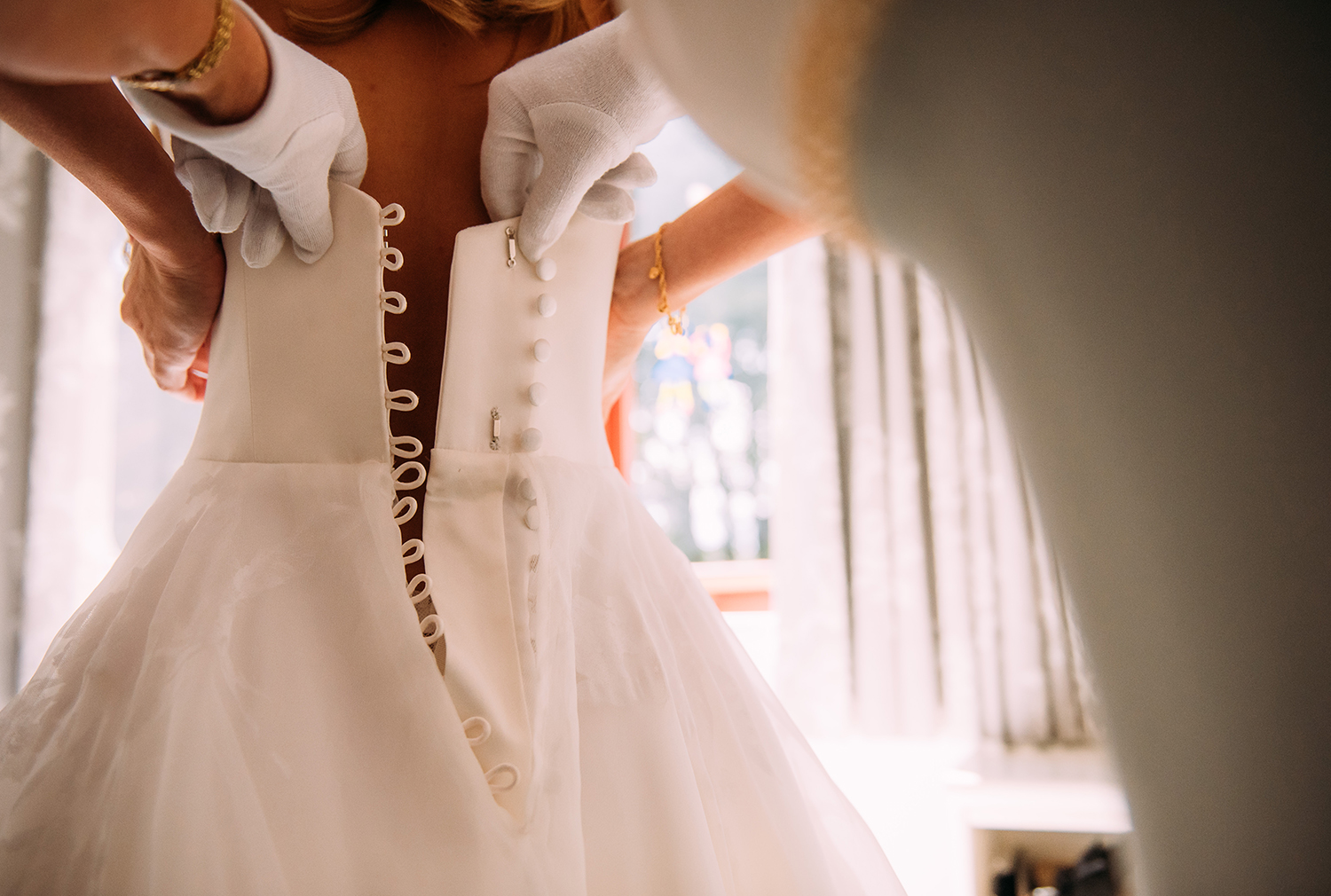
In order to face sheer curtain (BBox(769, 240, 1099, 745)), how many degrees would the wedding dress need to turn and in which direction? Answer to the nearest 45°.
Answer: approximately 45° to its right

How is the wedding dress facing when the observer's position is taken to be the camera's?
facing away from the viewer
